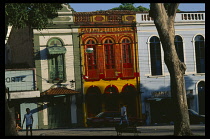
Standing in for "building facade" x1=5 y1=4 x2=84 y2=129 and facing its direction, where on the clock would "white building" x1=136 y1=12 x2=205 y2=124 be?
The white building is roughly at 9 o'clock from the building facade.

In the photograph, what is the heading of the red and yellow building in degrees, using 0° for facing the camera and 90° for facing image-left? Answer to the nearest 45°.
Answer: approximately 0°
